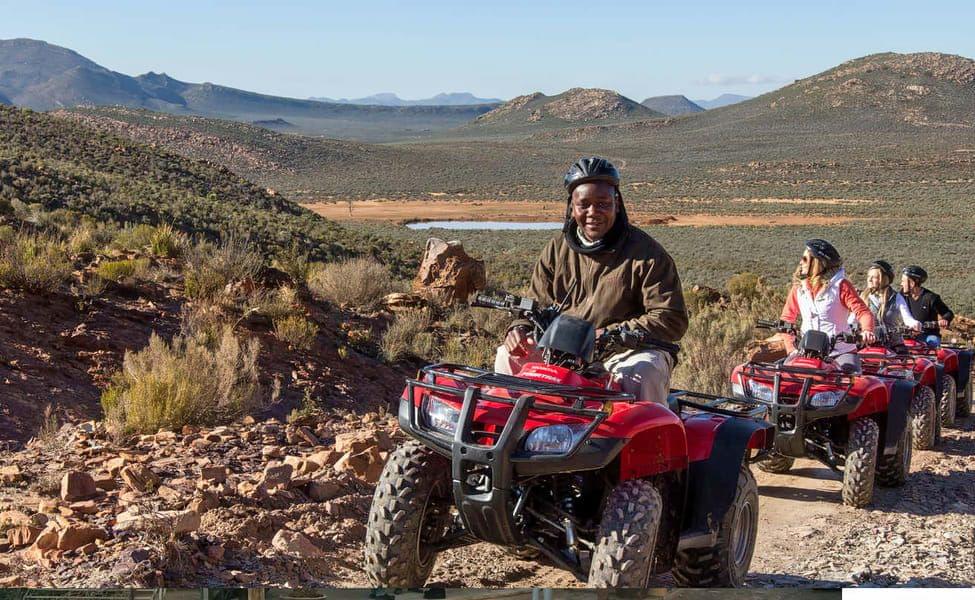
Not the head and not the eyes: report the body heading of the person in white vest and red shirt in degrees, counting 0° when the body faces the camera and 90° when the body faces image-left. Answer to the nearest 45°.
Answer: approximately 45°

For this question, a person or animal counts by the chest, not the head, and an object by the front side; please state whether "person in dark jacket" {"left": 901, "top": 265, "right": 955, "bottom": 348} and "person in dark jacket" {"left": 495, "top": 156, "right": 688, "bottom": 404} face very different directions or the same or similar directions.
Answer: same or similar directions

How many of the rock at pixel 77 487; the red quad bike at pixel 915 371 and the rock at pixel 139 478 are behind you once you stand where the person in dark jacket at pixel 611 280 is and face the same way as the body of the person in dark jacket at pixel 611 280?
1

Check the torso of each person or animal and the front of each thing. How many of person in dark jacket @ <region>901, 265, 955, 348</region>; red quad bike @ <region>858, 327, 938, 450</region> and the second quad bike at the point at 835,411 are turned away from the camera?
0

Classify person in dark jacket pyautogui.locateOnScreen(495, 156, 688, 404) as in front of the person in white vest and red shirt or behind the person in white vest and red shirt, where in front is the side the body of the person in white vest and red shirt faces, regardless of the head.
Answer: in front

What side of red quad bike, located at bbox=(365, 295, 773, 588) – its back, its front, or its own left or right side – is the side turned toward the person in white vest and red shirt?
back

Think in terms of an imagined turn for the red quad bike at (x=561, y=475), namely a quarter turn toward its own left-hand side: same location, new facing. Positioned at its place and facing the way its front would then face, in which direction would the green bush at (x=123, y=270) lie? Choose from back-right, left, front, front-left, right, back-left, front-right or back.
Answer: back

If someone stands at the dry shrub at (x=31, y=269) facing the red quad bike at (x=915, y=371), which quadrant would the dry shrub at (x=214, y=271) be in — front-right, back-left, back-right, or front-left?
front-left

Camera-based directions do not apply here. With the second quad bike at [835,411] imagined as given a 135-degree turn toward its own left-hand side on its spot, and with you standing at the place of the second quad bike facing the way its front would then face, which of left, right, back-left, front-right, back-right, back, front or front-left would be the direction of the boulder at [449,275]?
back-left

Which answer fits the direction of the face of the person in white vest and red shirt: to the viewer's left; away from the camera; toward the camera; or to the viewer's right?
to the viewer's left

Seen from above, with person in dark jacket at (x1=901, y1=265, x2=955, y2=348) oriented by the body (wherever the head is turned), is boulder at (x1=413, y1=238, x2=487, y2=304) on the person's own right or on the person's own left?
on the person's own right

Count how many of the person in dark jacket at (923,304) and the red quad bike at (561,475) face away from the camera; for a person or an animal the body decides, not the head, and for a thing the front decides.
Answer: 0

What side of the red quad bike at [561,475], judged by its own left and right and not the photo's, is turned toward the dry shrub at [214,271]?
right

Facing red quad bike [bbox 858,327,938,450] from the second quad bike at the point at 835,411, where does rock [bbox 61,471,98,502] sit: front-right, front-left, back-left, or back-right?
back-left

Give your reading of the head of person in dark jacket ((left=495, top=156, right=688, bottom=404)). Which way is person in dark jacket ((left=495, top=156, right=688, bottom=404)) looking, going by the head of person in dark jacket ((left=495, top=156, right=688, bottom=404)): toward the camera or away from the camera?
toward the camera

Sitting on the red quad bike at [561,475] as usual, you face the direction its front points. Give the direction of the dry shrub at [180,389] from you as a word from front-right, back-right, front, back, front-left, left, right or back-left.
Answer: right

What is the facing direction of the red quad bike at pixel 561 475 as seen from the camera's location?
facing the viewer and to the left of the viewer

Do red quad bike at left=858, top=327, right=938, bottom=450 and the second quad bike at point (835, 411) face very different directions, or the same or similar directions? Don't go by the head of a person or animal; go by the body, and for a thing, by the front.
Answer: same or similar directions

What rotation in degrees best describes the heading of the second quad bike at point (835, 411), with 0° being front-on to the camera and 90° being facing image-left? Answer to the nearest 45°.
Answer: approximately 45°
